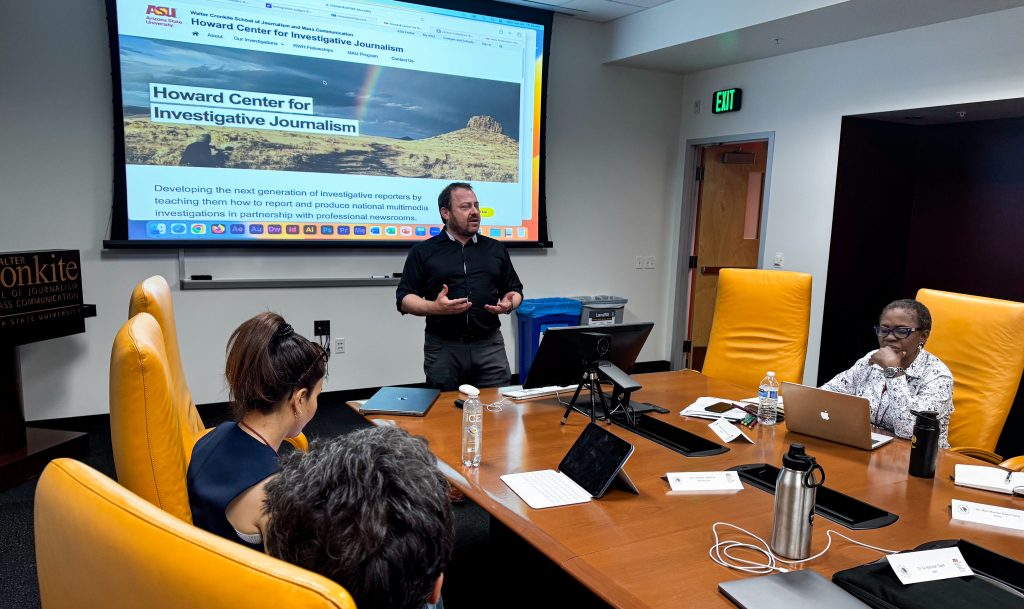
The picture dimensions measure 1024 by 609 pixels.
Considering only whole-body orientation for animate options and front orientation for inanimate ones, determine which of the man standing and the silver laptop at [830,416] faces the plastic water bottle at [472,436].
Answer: the man standing

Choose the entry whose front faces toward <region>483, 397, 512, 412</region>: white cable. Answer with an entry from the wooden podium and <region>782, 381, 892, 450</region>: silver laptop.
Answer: the wooden podium

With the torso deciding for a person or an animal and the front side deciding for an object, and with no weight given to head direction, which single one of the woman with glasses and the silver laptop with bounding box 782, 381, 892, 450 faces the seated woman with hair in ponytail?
the woman with glasses

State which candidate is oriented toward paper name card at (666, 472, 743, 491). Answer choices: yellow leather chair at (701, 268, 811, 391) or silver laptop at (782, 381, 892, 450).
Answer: the yellow leather chair

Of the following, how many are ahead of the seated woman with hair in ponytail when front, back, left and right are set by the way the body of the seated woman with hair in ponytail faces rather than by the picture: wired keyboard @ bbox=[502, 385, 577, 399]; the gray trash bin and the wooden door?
3

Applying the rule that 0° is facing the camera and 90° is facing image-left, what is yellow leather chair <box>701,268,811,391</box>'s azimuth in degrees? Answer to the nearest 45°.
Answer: approximately 0°

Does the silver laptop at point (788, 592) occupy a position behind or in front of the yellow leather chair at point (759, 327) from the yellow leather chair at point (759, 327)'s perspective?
in front

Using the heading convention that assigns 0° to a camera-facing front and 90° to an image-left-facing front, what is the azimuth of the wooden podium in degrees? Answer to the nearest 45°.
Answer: approximately 315°

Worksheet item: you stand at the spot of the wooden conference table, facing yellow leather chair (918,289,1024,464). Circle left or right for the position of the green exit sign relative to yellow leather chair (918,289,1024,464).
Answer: left

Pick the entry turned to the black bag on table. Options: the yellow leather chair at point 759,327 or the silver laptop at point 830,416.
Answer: the yellow leather chair

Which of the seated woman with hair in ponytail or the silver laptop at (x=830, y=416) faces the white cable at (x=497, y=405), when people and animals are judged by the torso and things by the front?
the seated woman with hair in ponytail

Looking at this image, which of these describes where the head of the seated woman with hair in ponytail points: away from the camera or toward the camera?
away from the camera

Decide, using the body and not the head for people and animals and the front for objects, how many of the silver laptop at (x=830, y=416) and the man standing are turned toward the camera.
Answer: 1

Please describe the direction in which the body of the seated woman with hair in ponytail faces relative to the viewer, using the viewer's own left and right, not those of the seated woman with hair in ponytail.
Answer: facing away from the viewer and to the right of the viewer

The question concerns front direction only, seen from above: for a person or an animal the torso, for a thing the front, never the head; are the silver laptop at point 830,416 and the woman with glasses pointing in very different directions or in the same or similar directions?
very different directions
